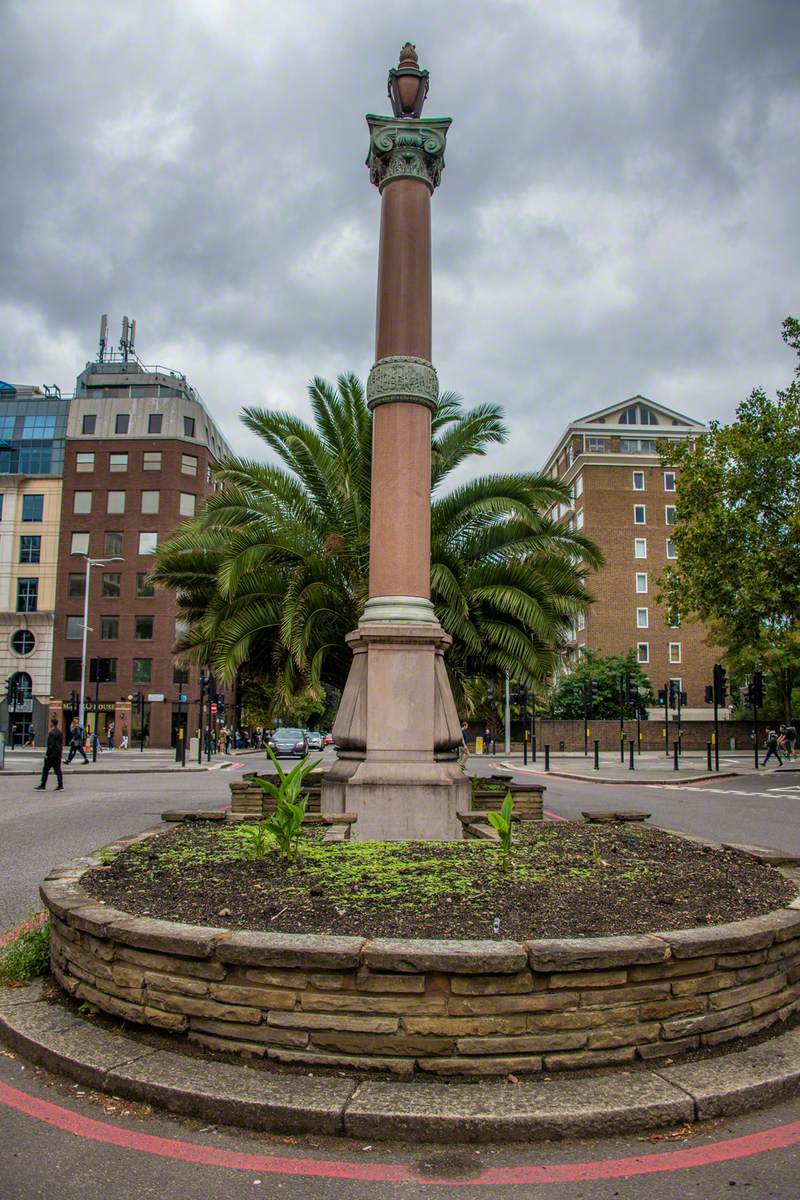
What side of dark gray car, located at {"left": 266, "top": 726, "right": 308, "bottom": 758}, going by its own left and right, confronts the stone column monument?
front

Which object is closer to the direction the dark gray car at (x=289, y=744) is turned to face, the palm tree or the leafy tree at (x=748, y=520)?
the palm tree

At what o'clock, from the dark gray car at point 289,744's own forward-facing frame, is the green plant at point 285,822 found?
The green plant is roughly at 12 o'clock from the dark gray car.

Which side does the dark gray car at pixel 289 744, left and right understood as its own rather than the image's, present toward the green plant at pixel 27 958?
front

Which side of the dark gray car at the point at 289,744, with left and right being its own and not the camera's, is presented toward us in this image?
front

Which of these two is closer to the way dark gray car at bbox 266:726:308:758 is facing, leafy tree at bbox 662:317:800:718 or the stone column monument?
the stone column monument

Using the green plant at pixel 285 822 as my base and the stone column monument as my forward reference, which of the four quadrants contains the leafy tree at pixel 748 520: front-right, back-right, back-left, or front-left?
front-right

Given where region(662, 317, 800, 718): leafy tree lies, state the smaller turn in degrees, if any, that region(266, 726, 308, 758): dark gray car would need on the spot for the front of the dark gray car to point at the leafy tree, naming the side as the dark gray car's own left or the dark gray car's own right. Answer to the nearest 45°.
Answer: approximately 45° to the dark gray car's own left

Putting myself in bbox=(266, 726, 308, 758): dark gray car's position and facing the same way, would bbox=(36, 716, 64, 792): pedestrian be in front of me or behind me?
in front
